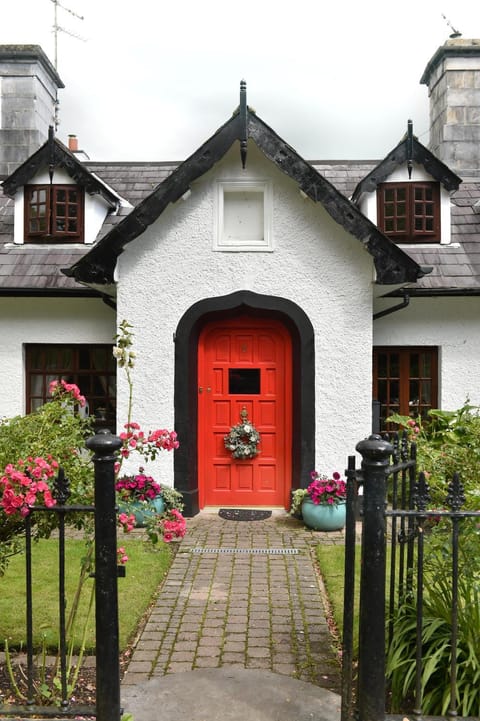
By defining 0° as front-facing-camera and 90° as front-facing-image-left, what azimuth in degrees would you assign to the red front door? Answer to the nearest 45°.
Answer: approximately 0°

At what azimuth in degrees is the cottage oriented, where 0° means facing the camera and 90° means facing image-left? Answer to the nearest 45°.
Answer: approximately 0°

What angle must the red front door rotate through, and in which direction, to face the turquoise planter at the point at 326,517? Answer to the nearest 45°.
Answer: approximately 45° to its left
